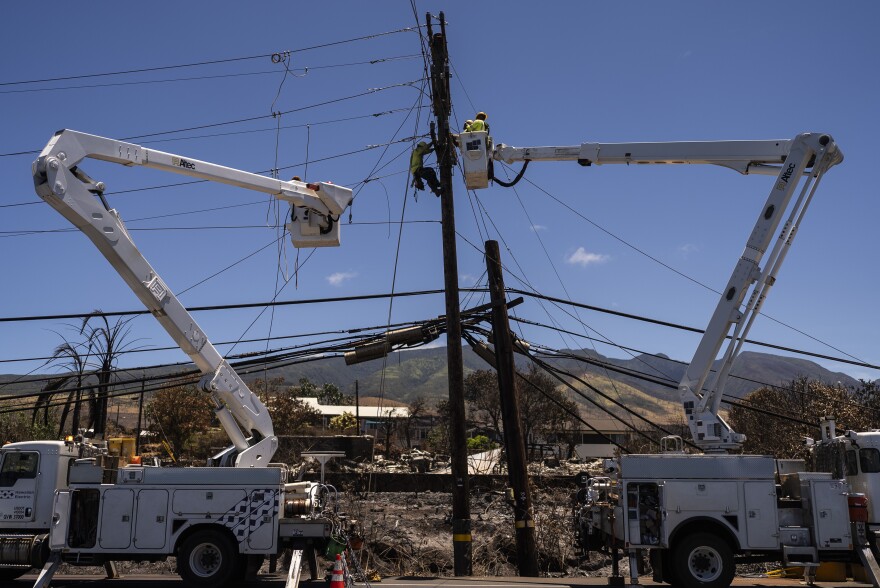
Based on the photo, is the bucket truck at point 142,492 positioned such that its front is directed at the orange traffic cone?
no

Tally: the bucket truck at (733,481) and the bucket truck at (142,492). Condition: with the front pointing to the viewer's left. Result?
1

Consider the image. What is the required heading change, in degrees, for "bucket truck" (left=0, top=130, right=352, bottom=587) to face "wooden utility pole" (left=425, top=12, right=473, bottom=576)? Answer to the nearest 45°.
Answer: approximately 180°

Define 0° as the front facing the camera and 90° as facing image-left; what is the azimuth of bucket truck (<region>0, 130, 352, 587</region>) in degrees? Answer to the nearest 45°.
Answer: approximately 90°

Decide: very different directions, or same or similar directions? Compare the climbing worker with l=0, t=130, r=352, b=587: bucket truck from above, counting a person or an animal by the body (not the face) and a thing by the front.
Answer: very different directions

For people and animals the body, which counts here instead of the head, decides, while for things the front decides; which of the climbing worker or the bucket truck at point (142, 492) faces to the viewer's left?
the bucket truck

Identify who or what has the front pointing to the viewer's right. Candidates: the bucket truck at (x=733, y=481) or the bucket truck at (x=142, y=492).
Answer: the bucket truck at (x=733, y=481)

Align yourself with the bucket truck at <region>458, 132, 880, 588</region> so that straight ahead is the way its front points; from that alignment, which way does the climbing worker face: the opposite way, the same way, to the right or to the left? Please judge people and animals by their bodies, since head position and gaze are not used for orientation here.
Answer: the same way

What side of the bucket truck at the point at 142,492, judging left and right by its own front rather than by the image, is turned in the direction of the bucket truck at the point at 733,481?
back

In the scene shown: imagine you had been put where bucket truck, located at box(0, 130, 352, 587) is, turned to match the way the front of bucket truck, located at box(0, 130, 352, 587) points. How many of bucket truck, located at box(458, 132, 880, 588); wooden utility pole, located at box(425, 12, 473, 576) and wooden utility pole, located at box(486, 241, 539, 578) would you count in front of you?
0

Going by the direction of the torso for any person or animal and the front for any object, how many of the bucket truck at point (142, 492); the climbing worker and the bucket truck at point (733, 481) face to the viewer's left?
1

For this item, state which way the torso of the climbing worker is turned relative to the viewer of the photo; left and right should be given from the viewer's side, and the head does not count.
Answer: facing to the right of the viewer

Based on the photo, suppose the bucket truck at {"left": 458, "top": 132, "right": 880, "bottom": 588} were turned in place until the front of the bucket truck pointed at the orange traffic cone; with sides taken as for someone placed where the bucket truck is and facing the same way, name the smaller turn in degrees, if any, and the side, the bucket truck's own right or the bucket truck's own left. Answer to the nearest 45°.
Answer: approximately 135° to the bucket truck's own right

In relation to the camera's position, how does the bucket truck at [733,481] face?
facing to the right of the viewer

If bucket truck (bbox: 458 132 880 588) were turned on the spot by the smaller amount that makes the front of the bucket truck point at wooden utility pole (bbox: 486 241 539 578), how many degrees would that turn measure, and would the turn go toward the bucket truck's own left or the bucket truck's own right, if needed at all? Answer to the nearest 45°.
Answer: approximately 135° to the bucket truck's own left
